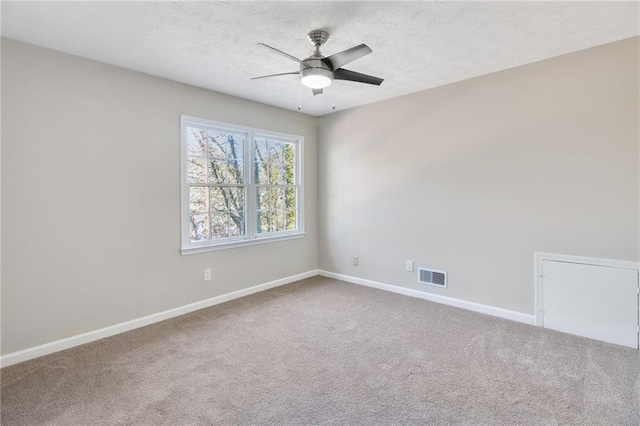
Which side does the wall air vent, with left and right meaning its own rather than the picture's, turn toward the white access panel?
left

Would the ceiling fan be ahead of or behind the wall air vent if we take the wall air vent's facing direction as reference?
ahead

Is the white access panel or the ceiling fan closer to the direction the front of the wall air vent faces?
the ceiling fan

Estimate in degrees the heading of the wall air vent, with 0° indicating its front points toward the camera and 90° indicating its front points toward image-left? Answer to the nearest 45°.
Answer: approximately 45°
